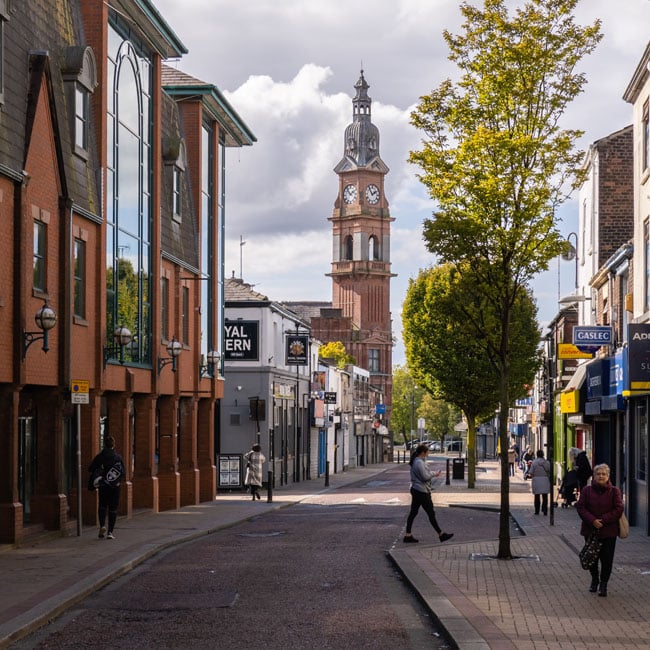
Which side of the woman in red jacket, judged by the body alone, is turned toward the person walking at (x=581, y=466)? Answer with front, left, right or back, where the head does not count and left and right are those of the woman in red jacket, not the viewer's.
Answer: back

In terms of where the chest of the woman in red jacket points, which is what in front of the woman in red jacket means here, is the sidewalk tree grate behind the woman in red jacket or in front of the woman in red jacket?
behind

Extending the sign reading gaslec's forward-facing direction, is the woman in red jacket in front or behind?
in front

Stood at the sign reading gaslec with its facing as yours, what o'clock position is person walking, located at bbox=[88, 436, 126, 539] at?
The person walking is roughly at 1 o'clock from the sign reading gaslec.

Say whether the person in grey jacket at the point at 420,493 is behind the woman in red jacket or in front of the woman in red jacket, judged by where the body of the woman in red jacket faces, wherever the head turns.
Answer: behind

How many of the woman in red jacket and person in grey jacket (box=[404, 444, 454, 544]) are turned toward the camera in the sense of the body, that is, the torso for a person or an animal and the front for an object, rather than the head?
1
